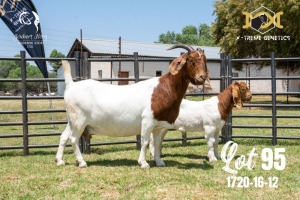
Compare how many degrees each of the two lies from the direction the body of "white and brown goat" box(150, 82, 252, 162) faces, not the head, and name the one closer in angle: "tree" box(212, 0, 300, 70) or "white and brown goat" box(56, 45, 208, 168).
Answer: the tree

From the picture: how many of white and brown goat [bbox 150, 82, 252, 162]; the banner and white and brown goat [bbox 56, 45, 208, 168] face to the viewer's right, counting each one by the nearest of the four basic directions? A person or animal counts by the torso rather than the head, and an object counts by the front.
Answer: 2

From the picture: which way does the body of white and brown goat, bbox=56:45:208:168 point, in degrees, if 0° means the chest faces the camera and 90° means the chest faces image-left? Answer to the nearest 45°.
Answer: approximately 270°

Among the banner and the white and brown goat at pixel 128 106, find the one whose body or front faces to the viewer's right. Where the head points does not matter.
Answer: the white and brown goat

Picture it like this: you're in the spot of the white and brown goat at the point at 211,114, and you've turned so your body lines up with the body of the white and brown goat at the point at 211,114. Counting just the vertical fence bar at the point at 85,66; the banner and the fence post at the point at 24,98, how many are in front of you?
0

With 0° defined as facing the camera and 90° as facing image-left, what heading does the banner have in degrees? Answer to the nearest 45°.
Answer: approximately 0°

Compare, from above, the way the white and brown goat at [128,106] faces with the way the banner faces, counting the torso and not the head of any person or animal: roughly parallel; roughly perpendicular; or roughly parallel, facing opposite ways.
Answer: roughly perpendicular

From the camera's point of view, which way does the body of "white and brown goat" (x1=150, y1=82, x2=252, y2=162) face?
to the viewer's right

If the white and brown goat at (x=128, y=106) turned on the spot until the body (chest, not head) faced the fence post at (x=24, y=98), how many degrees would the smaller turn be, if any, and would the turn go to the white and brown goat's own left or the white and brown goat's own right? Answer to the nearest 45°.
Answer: approximately 135° to the white and brown goat's own left

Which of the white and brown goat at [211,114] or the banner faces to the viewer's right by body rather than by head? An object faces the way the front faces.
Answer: the white and brown goat

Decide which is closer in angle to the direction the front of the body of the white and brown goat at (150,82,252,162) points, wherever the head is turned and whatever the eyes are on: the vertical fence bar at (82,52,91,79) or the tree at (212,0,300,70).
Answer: the tree

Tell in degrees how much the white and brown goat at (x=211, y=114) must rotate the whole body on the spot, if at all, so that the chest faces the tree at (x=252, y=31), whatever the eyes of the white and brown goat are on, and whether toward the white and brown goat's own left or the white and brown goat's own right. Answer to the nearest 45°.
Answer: approximately 90° to the white and brown goat's own left

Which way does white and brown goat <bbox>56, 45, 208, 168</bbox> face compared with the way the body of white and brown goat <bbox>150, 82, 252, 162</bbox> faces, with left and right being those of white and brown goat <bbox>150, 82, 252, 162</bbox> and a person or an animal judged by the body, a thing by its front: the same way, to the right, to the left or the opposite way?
the same way
